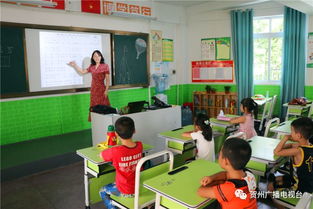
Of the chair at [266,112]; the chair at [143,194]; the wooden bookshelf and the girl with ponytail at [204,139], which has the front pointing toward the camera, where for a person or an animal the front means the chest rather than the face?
the wooden bookshelf

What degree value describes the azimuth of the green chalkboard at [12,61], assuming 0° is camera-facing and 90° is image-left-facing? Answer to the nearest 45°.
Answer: approximately 315°

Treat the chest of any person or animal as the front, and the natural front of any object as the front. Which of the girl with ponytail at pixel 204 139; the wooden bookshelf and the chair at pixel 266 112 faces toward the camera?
the wooden bookshelf

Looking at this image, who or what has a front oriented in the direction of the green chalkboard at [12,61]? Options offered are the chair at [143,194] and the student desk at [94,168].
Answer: the chair

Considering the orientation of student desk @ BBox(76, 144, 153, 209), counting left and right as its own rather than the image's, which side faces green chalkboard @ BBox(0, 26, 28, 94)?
back

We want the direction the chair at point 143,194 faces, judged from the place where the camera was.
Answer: facing away from the viewer and to the left of the viewer

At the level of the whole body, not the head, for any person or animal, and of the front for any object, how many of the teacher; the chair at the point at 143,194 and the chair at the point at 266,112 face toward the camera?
1

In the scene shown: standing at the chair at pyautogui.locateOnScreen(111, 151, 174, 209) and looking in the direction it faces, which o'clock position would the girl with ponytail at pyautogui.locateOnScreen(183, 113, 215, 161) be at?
The girl with ponytail is roughly at 3 o'clock from the chair.

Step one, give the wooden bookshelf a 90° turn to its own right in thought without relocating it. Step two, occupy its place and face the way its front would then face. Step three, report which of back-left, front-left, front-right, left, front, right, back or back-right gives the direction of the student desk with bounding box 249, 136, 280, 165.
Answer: left

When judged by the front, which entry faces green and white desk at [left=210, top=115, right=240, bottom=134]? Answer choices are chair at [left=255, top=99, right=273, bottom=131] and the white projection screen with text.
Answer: the white projection screen with text

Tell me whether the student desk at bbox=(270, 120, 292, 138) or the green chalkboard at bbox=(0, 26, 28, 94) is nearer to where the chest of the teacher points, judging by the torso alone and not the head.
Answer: the student desk

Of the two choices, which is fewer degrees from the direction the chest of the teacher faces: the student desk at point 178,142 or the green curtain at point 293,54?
the student desk

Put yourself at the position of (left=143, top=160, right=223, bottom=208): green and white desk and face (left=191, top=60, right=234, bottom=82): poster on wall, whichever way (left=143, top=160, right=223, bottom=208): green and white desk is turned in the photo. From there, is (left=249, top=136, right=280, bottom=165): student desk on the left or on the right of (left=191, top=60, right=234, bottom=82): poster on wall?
right

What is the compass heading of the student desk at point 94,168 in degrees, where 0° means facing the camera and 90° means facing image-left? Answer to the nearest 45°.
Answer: approximately 315°

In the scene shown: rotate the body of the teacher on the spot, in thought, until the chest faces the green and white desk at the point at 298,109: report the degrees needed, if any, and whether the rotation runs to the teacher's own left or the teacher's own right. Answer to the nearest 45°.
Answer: approximately 90° to the teacher's own left

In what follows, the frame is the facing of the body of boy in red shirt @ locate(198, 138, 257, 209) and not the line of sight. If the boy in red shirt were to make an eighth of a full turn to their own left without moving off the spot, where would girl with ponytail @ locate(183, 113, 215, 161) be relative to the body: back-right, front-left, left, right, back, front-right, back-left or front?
right

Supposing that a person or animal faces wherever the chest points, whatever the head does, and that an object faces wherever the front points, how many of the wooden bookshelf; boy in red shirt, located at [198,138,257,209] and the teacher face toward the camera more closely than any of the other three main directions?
2

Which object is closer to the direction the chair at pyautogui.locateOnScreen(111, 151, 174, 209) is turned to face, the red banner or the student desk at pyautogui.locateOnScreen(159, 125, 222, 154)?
the red banner

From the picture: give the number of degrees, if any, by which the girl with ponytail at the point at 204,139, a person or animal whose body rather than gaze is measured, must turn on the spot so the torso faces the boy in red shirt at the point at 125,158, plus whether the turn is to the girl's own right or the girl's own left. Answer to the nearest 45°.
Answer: approximately 90° to the girl's own left

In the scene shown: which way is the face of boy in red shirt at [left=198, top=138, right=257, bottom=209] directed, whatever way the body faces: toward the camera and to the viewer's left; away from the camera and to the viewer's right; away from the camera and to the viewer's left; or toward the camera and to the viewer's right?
away from the camera and to the viewer's left
